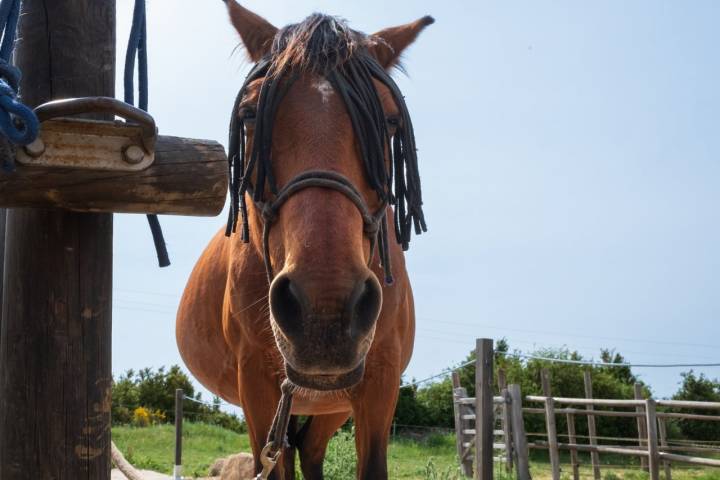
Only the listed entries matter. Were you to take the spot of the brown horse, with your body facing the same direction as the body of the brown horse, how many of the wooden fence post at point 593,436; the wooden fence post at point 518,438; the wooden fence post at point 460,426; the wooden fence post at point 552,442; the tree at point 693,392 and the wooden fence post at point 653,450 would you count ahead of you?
0

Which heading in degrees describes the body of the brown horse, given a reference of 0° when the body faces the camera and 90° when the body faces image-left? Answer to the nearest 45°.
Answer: approximately 0°

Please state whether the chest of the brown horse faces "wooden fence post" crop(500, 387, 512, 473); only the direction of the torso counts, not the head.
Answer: no

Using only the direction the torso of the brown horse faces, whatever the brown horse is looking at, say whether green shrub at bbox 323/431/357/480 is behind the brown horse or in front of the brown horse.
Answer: behind

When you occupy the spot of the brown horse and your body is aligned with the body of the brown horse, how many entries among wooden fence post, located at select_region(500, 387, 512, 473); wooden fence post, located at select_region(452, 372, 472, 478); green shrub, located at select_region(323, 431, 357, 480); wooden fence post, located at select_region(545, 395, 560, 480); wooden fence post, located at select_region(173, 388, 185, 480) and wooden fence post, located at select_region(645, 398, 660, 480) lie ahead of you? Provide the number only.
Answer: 0

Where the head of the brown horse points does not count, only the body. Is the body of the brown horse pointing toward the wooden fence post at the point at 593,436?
no

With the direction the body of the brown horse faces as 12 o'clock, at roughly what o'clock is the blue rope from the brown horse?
The blue rope is roughly at 1 o'clock from the brown horse.

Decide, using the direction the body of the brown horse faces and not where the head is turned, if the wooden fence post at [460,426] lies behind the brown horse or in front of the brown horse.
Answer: behind

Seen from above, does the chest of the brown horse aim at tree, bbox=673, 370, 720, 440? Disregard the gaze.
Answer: no

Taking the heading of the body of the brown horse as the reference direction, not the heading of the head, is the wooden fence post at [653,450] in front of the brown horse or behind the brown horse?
behind

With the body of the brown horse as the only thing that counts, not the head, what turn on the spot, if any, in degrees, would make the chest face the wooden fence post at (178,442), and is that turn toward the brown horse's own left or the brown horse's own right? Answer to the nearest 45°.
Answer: approximately 180°

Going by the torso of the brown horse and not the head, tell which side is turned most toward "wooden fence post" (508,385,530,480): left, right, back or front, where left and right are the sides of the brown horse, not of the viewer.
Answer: back

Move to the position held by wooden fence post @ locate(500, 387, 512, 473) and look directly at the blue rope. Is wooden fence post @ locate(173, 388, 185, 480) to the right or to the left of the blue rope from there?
right

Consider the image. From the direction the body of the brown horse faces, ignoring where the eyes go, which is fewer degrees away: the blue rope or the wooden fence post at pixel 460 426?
the blue rope
